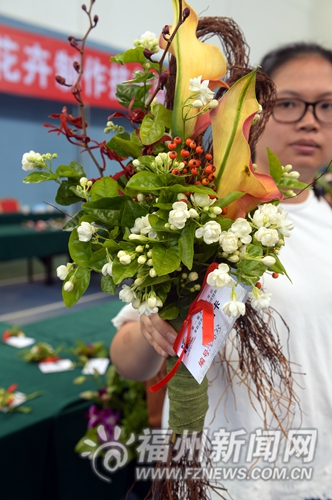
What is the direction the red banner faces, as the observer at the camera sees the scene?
facing the viewer and to the right of the viewer

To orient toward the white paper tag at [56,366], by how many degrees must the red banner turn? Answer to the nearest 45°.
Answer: approximately 45° to its right

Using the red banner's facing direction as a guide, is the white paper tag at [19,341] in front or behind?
in front

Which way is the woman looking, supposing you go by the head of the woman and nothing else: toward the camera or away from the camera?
toward the camera

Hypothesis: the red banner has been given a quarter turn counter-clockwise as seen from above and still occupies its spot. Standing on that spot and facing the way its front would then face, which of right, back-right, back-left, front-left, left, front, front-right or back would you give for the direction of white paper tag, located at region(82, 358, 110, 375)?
back-right

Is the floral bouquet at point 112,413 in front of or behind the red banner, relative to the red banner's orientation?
in front
